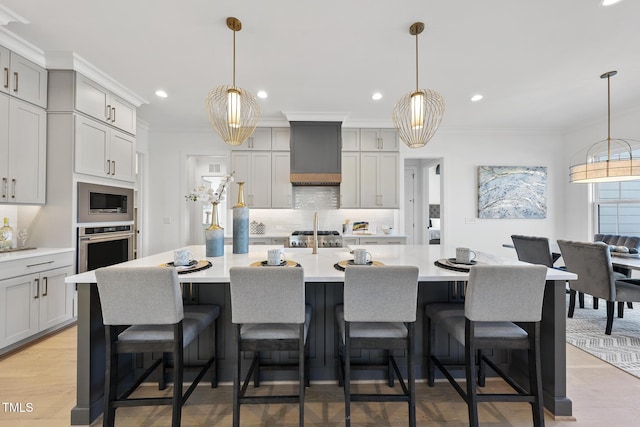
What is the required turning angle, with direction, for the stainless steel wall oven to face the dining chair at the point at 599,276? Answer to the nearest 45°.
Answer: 0° — it already faces it

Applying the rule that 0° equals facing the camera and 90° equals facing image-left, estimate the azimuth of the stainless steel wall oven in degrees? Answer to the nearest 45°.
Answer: approximately 315°

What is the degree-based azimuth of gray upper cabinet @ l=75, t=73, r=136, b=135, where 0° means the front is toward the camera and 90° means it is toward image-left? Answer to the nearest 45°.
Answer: approximately 315°

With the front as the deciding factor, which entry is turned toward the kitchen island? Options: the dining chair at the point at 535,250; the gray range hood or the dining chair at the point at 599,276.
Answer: the gray range hood

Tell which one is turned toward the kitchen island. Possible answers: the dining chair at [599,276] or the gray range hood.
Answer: the gray range hood

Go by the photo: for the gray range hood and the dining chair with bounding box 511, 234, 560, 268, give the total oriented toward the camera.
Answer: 1

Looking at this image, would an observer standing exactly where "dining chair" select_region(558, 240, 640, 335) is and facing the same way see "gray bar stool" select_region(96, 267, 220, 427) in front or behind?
behind

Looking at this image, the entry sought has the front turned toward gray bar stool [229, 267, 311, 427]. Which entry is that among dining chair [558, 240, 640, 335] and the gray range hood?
the gray range hood
